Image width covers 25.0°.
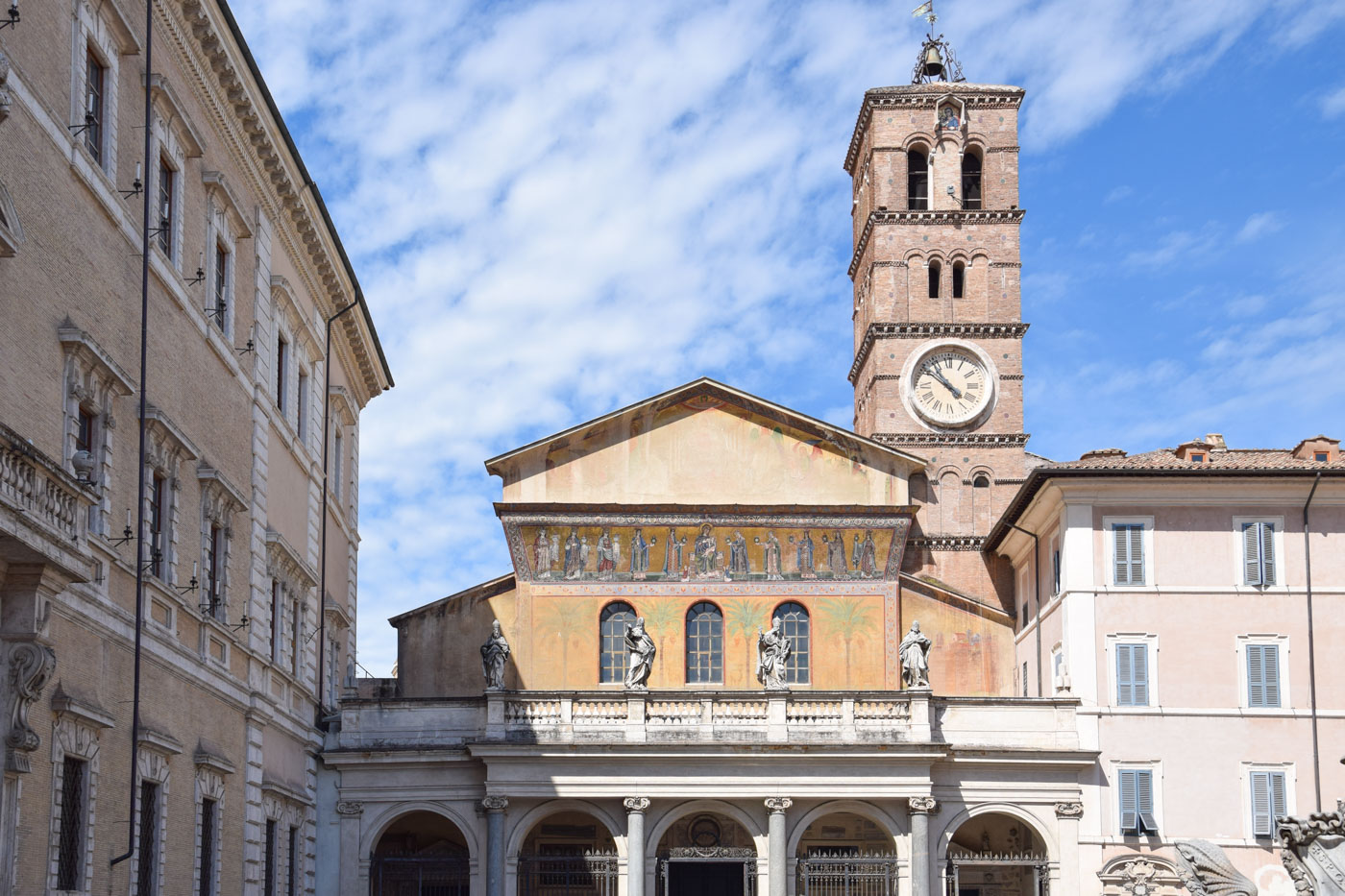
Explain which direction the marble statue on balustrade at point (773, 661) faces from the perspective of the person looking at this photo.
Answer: facing the viewer

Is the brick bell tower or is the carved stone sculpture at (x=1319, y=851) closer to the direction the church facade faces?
the carved stone sculpture

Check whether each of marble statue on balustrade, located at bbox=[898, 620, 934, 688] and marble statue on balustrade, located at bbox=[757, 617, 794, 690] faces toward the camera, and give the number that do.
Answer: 2

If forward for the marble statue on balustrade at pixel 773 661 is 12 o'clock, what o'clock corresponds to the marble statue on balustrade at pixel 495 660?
the marble statue on balustrade at pixel 495 660 is roughly at 3 o'clock from the marble statue on balustrade at pixel 773 661.

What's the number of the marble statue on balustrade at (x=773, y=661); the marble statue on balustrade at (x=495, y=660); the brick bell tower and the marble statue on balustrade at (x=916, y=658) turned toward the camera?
4

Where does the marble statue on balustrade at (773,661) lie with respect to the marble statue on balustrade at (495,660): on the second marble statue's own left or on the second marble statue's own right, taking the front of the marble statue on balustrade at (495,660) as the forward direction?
on the second marble statue's own left

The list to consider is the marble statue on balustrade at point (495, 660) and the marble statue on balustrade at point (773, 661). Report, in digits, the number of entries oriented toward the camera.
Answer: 2

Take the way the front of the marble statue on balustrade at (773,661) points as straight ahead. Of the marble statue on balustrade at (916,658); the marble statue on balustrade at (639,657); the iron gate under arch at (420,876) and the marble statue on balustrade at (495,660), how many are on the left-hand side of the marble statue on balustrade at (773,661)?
1

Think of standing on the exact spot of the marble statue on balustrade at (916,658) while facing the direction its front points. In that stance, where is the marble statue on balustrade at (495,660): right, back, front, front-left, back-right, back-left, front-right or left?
right

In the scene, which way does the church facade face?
toward the camera

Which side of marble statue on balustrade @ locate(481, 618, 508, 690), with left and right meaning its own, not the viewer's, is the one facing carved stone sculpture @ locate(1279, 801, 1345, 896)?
front
